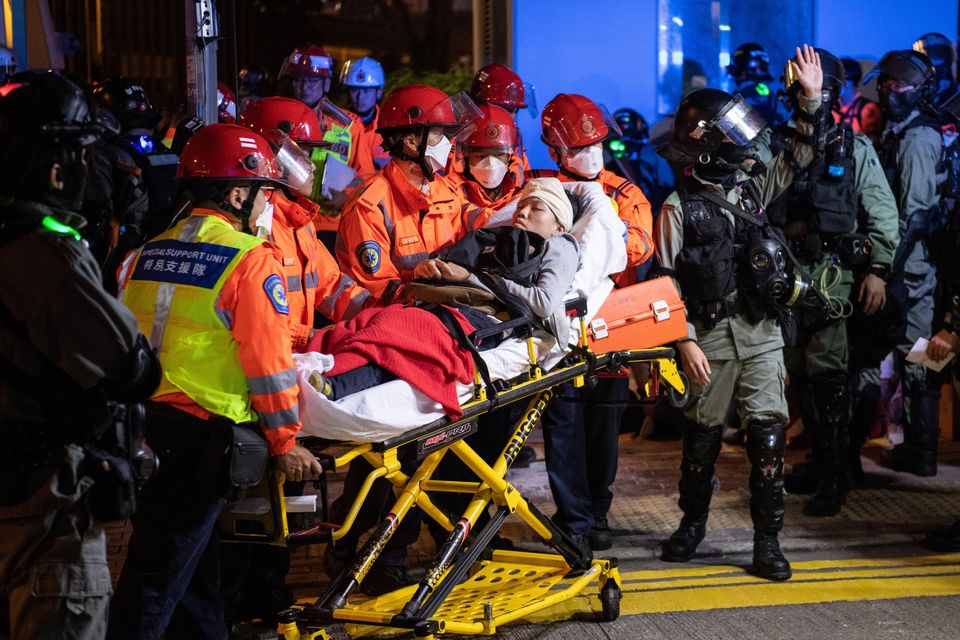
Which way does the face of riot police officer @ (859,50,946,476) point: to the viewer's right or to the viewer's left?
to the viewer's left

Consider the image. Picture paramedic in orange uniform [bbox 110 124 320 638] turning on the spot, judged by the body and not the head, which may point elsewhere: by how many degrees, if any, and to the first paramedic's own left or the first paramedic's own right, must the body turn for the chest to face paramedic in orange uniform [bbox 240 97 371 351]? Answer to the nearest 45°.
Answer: approximately 45° to the first paramedic's own left

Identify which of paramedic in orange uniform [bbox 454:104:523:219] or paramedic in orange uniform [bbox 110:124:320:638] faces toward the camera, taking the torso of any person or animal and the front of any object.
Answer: paramedic in orange uniform [bbox 454:104:523:219]

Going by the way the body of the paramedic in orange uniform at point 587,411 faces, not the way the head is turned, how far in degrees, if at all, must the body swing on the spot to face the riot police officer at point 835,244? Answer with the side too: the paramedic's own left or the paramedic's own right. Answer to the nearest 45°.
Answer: approximately 135° to the paramedic's own left

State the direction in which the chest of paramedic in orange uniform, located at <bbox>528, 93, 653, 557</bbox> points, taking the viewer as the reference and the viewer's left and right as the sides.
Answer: facing the viewer

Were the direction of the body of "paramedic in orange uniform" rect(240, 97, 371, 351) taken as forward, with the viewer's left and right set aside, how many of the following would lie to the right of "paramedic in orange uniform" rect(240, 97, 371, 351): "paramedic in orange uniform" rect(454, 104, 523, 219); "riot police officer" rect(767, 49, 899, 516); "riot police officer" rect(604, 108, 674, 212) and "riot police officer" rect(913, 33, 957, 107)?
0

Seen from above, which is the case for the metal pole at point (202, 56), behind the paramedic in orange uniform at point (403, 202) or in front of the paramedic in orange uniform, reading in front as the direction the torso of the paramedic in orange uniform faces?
behind

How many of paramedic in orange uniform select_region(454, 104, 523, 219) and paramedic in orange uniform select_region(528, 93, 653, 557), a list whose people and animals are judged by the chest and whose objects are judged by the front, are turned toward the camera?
2

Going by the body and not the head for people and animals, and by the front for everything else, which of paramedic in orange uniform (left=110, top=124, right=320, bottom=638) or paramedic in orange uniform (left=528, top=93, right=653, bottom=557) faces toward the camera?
paramedic in orange uniform (left=528, top=93, right=653, bottom=557)

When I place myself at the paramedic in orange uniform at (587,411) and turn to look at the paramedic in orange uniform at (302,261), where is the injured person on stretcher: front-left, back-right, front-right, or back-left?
front-left

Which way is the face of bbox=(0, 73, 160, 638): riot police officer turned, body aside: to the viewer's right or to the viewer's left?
to the viewer's right

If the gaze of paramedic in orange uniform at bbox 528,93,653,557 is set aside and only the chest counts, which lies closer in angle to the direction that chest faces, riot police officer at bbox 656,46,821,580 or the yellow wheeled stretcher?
the yellow wheeled stretcher

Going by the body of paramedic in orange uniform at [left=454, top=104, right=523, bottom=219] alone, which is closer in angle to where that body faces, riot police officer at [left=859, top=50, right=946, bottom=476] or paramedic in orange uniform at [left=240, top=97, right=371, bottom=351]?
the paramedic in orange uniform

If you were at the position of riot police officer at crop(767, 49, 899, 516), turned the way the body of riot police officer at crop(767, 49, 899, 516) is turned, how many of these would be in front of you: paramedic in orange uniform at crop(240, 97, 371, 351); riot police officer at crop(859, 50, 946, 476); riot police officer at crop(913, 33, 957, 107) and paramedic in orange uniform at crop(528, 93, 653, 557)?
2

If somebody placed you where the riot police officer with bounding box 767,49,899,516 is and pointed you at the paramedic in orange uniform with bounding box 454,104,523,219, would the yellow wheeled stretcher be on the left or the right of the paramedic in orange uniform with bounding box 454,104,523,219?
left
